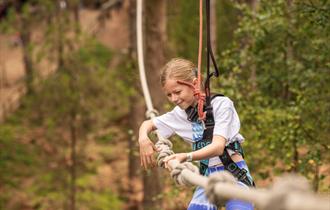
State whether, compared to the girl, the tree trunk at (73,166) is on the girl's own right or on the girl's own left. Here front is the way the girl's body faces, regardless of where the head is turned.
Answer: on the girl's own right

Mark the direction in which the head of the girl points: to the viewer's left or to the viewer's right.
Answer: to the viewer's left

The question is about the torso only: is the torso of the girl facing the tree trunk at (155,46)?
no

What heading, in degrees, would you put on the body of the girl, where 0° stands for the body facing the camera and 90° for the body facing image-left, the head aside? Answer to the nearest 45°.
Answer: approximately 45°
